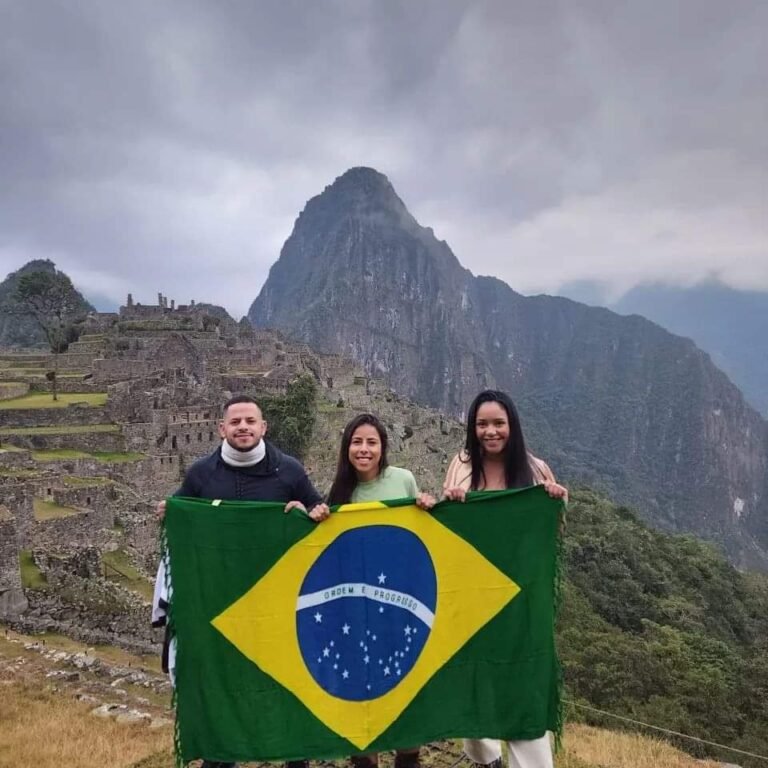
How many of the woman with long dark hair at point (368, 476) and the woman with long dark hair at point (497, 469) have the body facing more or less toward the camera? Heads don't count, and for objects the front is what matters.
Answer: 2

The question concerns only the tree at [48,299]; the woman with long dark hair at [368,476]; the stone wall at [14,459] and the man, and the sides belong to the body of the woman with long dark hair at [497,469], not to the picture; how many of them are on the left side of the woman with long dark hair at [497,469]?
0

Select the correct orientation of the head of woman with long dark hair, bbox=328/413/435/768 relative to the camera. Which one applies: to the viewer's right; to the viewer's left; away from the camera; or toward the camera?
toward the camera

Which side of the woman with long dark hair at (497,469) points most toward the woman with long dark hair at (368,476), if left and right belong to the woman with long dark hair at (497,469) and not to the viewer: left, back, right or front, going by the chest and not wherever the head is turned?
right

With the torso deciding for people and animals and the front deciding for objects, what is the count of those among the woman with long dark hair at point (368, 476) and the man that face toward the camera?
2

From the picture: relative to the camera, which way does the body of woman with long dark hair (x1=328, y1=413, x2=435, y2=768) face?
toward the camera

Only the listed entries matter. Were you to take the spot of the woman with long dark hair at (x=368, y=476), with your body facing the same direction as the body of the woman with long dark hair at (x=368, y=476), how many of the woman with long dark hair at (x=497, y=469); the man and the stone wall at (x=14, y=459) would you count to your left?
1

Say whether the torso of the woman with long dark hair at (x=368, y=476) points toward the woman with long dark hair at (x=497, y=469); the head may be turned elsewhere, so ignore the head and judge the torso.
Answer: no

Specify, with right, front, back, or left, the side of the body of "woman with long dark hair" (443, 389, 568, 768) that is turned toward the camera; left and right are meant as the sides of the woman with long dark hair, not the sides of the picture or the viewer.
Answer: front

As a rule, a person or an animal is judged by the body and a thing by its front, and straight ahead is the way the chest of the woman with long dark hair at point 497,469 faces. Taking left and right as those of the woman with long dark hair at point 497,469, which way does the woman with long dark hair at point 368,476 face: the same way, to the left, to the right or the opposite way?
the same way

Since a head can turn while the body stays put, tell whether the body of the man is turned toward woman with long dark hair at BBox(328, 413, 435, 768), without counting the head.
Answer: no

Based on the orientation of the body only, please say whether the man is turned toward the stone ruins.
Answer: no

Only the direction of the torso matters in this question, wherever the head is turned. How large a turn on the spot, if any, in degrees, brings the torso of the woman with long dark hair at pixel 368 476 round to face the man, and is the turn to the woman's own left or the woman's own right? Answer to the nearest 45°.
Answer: approximately 90° to the woman's own right

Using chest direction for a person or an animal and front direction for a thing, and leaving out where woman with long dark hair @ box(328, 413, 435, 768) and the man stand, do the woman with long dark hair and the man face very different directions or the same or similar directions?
same or similar directions

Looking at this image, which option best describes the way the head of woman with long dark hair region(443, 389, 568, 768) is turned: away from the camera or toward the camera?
toward the camera

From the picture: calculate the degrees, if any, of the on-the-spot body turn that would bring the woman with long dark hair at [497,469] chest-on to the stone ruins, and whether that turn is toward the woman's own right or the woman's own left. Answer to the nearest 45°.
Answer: approximately 135° to the woman's own right

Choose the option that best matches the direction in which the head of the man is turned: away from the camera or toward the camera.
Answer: toward the camera

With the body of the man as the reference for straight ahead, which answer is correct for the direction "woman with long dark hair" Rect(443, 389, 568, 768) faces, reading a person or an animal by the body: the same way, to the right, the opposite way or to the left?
the same way

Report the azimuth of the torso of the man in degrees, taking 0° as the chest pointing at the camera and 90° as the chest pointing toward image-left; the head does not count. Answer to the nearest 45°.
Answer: approximately 0°
